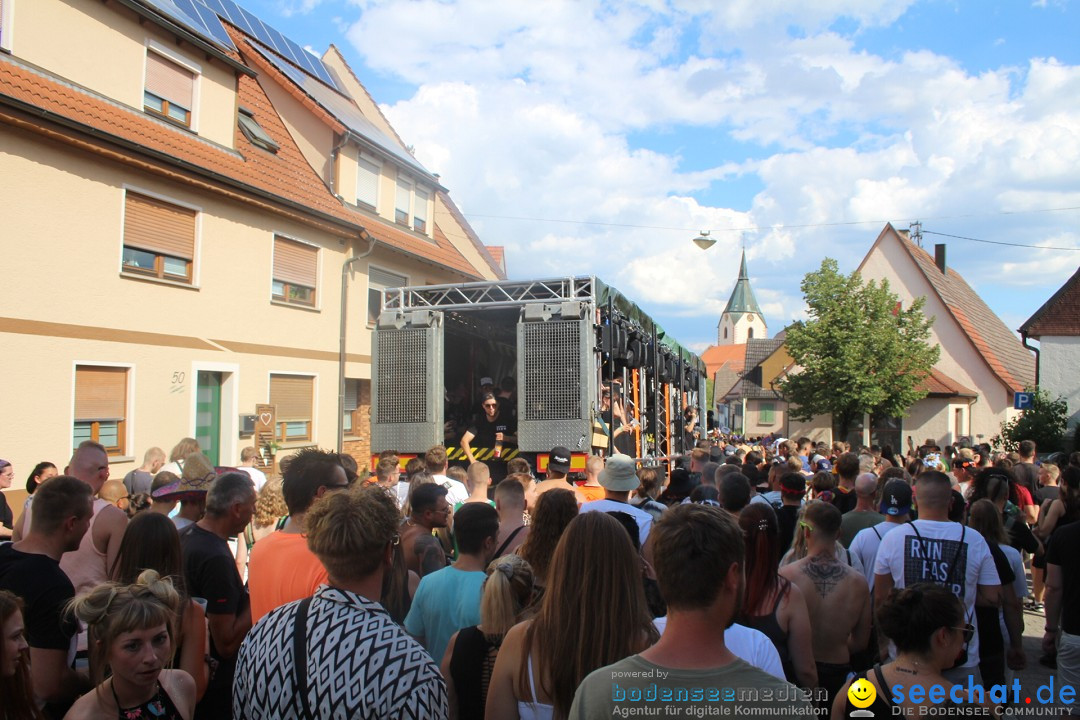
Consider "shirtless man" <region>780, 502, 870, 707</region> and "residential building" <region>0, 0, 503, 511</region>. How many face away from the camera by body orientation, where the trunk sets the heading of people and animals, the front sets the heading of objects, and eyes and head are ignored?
1

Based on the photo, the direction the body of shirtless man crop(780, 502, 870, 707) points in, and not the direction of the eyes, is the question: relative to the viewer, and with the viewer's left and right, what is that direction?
facing away from the viewer

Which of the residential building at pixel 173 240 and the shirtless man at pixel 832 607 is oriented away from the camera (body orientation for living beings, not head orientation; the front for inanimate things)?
the shirtless man

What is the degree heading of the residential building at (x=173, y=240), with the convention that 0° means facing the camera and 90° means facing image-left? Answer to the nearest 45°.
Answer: approximately 315°

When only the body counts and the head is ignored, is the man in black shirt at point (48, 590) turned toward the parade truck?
yes

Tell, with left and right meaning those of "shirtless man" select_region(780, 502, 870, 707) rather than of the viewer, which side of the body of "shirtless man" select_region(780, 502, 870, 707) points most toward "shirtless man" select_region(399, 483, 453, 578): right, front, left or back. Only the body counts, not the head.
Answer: left

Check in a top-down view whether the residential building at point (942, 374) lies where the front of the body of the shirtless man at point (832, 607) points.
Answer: yes

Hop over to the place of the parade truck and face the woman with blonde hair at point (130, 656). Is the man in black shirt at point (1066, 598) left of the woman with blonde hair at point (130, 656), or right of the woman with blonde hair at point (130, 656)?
left

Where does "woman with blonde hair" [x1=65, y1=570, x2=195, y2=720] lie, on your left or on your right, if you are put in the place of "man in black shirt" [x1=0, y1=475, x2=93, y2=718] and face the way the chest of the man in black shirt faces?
on your right

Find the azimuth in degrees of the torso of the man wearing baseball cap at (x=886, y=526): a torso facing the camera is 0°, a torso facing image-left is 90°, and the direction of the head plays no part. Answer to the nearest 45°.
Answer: approximately 180°

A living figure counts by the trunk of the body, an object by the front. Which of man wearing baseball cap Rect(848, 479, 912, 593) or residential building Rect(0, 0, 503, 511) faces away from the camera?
the man wearing baseball cap

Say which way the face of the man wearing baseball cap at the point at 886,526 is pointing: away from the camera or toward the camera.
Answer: away from the camera
